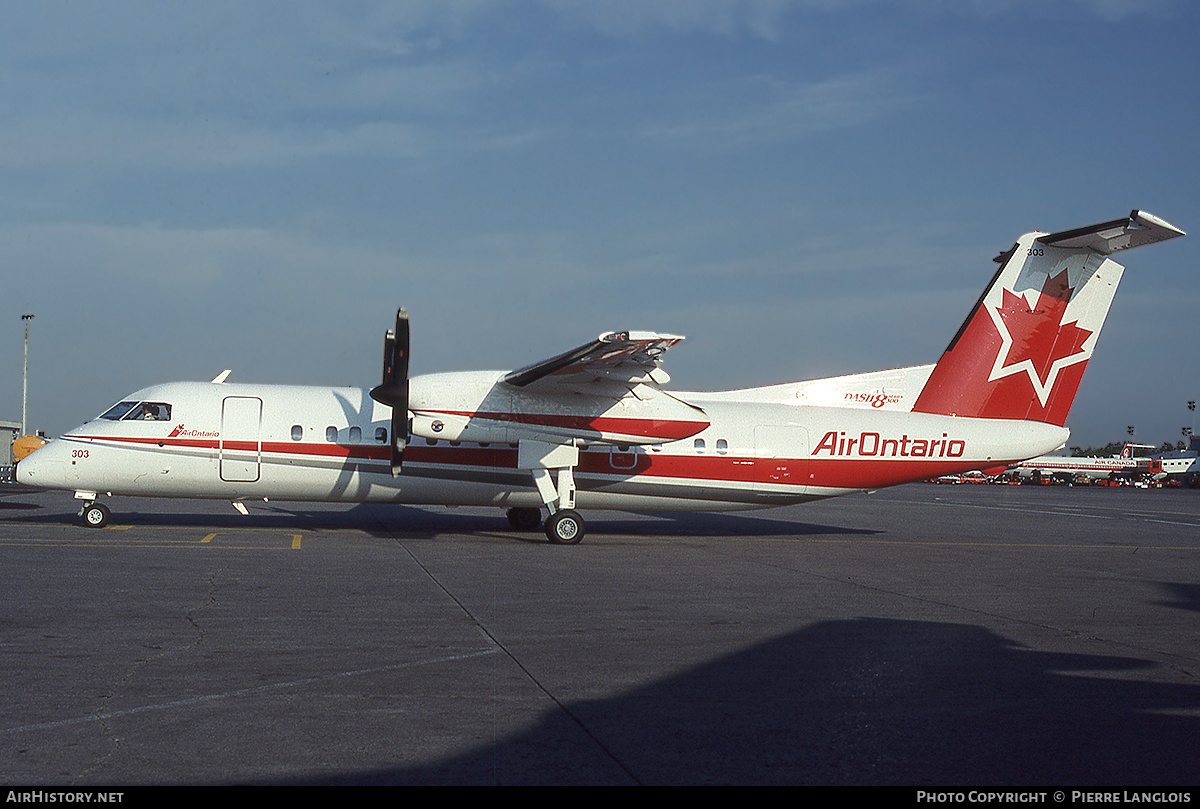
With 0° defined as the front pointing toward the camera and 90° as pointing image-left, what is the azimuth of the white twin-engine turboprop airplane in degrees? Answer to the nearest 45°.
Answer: approximately 90°
